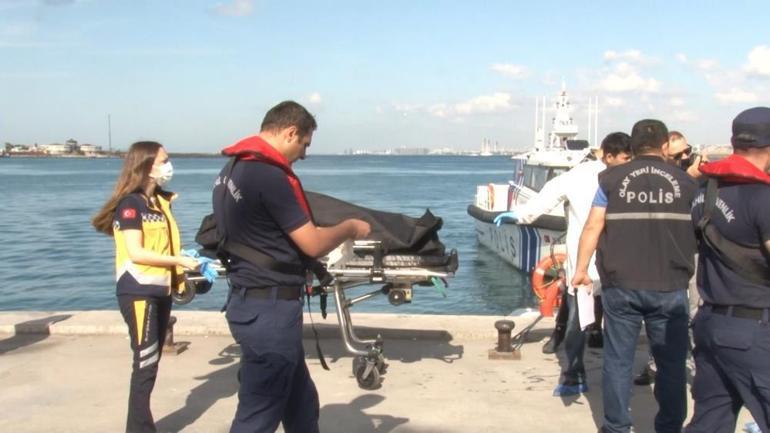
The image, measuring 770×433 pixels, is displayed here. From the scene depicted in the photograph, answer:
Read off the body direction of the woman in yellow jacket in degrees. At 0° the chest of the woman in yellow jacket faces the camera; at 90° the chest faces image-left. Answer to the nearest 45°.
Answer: approximately 270°

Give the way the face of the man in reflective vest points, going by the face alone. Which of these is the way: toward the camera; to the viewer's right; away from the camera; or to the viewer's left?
away from the camera

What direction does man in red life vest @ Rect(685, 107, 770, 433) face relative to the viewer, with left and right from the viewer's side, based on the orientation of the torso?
facing away from the viewer and to the right of the viewer

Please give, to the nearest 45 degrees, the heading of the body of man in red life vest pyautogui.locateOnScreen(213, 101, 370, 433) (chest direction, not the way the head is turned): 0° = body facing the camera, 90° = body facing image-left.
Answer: approximately 225°

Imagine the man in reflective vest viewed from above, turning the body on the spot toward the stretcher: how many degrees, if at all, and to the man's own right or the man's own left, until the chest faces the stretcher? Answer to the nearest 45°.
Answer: approximately 45° to the man's own left

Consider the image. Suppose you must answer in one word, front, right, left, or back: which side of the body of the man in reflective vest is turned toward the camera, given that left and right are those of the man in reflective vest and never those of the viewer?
back

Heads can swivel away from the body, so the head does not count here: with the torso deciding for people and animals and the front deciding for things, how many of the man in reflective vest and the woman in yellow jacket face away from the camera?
1

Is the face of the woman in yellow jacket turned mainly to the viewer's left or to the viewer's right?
to the viewer's right

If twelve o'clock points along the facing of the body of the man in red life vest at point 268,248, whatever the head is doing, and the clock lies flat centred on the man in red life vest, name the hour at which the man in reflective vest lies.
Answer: The man in reflective vest is roughly at 1 o'clock from the man in red life vest.
